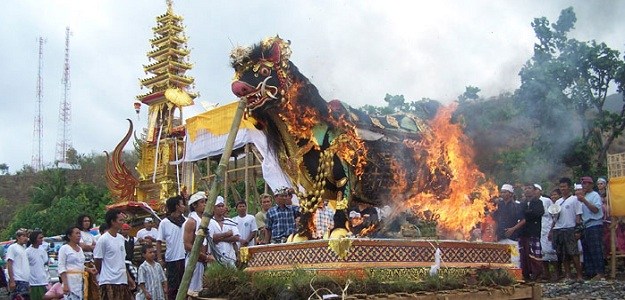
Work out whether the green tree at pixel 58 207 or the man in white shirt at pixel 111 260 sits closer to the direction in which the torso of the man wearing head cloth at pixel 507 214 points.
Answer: the man in white shirt

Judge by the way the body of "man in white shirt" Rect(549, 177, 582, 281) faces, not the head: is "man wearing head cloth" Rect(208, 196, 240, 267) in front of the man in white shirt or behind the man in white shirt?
in front

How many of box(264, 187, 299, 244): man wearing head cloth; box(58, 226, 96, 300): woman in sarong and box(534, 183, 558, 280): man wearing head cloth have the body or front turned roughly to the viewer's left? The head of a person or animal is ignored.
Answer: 1

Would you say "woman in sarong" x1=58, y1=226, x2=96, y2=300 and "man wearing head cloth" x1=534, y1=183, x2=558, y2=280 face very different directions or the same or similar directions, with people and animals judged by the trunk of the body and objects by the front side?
very different directions

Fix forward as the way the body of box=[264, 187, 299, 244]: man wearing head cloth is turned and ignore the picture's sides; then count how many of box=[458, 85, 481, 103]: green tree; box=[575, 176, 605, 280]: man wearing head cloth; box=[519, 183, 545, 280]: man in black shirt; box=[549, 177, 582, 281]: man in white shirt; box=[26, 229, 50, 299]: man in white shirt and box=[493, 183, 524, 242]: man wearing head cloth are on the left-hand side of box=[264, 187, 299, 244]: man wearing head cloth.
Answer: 5

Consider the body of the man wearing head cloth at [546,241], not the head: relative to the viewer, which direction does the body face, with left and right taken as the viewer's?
facing to the left of the viewer

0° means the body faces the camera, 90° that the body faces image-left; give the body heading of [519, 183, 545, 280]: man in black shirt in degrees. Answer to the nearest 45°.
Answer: approximately 45°

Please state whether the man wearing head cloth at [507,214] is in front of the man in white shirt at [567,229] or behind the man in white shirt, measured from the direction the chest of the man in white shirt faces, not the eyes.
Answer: in front
